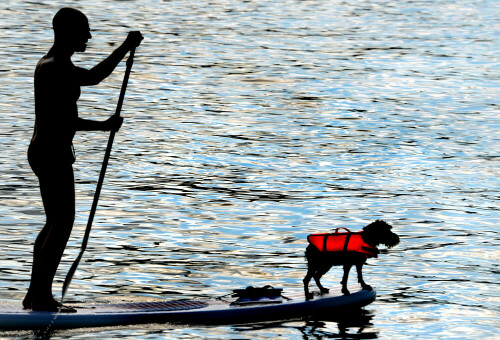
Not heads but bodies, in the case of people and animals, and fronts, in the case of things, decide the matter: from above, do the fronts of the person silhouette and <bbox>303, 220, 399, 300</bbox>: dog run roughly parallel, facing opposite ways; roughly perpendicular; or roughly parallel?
roughly parallel

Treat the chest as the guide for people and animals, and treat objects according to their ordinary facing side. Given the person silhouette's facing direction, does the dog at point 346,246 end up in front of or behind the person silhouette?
in front

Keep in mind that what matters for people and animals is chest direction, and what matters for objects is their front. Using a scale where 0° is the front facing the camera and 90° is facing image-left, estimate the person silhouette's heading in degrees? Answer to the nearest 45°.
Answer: approximately 270°

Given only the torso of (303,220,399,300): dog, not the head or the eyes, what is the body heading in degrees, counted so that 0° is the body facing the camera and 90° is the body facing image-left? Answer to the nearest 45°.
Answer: approximately 270°

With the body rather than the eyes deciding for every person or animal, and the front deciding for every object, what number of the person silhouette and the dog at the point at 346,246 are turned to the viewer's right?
2

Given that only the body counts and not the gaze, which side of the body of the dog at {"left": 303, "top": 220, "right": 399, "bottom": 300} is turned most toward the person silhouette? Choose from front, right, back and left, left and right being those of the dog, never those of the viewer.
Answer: back

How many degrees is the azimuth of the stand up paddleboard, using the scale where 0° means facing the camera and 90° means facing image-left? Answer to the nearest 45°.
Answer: approximately 270°
